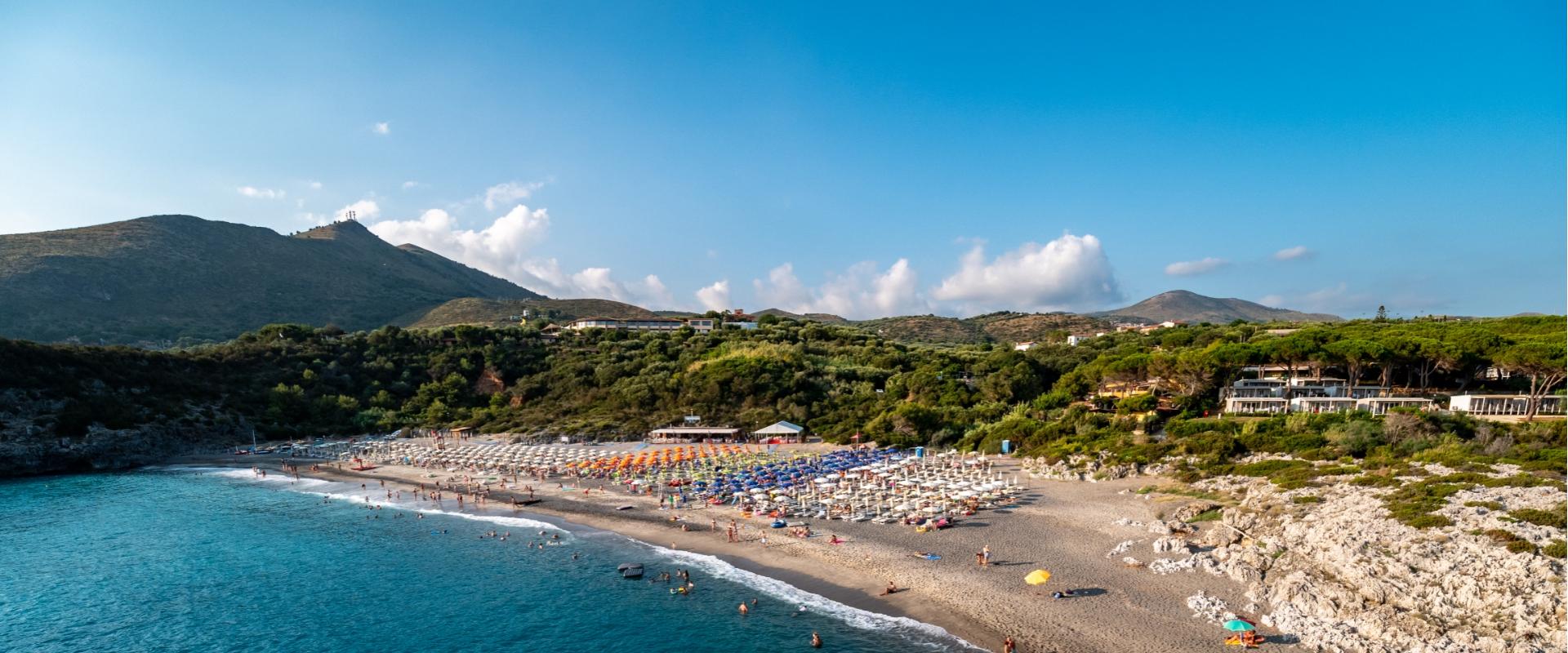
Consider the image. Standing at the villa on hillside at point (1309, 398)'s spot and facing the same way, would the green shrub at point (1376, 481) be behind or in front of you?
in front

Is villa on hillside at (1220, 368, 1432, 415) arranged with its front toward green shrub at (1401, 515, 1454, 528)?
yes

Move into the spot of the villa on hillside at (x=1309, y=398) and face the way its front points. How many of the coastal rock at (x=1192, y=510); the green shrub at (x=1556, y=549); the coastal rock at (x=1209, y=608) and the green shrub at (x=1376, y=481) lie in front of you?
4

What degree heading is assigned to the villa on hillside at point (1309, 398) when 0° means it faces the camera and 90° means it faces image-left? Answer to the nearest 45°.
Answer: approximately 0°

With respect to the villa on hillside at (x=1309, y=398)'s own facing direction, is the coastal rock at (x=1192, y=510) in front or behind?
in front

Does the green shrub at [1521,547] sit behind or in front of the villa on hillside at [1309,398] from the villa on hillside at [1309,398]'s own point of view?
in front

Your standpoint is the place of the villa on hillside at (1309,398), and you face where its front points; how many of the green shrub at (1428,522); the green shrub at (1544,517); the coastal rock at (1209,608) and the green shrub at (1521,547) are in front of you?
4

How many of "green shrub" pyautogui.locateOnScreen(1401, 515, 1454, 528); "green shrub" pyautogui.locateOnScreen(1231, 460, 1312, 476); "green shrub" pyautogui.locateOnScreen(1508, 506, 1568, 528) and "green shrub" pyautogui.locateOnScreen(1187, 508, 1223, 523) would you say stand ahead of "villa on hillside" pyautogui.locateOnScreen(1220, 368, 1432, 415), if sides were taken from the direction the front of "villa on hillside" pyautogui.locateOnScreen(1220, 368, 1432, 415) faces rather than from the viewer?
4

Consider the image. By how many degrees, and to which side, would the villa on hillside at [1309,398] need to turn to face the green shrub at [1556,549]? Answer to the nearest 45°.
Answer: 0° — it already faces it

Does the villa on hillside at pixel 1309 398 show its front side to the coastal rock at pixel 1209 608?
yes

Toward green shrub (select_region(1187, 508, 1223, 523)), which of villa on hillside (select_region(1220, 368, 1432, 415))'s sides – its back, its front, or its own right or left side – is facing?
front
